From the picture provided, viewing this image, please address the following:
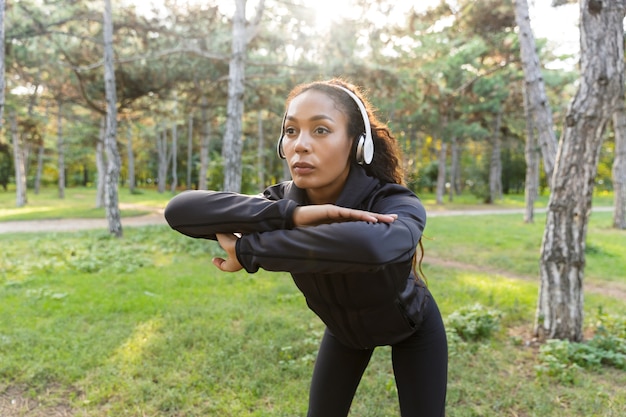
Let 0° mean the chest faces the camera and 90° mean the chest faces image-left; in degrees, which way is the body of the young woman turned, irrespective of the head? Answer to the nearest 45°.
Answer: approximately 45°

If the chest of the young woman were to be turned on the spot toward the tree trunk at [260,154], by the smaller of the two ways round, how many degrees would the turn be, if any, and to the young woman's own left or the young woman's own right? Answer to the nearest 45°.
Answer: approximately 135° to the young woman's own right

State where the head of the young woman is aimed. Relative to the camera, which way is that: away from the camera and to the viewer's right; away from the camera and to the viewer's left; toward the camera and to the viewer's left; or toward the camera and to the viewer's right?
toward the camera and to the viewer's left

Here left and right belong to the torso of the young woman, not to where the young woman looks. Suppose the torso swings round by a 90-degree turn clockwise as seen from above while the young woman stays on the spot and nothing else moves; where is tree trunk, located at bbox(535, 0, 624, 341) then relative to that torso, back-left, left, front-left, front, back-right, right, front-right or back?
right

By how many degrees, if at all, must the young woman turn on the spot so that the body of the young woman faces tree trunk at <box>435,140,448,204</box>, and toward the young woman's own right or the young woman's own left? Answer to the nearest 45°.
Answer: approximately 135° to the young woman's own right

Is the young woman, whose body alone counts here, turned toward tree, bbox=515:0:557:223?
no
